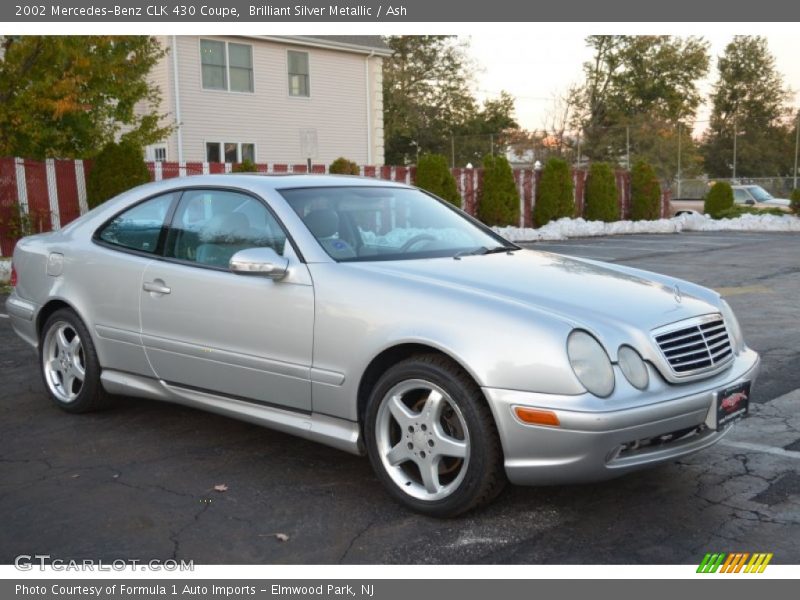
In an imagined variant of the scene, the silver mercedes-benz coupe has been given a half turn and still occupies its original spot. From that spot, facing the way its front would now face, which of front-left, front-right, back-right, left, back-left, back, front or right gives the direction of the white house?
front-right

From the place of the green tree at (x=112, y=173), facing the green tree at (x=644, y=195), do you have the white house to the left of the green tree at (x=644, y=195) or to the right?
left

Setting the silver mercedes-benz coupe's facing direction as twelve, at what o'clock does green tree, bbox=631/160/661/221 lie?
The green tree is roughly at 8 o'clock from the silver mercedes-benz coupe.

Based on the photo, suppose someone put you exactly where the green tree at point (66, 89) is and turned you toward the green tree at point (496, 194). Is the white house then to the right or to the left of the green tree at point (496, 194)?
left

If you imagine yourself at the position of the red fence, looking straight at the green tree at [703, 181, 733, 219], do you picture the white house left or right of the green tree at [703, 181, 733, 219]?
left

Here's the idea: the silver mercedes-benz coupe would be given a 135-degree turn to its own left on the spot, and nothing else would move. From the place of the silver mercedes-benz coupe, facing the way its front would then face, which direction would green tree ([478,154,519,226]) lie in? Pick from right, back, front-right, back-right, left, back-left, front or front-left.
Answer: front

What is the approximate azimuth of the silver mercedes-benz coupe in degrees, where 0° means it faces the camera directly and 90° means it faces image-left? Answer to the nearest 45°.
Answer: approximately 315°

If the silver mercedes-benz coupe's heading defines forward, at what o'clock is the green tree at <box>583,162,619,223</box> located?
The green tree is roughly at 8 o'clock from the silver mercedes-benz coupe.

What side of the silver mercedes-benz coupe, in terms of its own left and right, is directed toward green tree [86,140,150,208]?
back

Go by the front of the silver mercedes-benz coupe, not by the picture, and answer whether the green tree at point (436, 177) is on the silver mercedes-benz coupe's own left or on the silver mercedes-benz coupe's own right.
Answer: on the silver mercedes-benz coupe's own left

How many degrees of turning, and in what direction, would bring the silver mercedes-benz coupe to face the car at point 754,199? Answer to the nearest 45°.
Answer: approximately 90° to its left

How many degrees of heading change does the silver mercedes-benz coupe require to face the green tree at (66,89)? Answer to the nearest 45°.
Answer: approximately 180°

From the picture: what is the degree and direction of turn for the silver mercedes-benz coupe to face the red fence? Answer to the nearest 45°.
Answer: approximately 180°

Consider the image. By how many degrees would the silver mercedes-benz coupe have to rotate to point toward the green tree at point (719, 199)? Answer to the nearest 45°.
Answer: approximately 90° to its left
